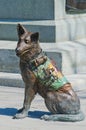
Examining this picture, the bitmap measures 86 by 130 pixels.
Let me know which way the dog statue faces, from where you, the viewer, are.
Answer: facing to the left of the viewer

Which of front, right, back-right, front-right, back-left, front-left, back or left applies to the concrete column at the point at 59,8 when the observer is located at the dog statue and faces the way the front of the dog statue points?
right
